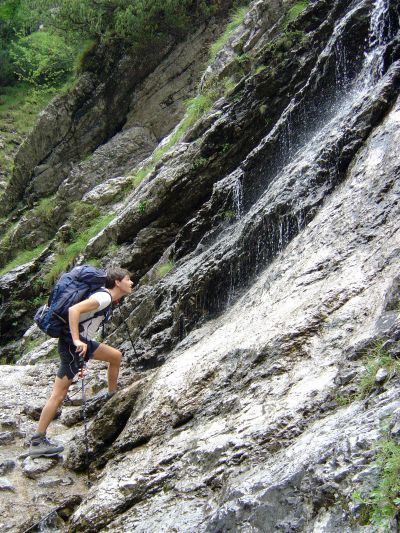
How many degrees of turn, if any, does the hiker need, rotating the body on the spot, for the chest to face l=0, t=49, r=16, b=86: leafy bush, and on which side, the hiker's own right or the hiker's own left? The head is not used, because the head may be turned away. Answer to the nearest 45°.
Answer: approximately 90° to the hiker's own left

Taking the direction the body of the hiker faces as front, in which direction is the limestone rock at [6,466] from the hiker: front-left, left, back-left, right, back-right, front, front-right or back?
back

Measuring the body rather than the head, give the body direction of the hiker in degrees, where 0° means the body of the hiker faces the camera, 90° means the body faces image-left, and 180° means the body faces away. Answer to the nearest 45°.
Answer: approximately 270°
